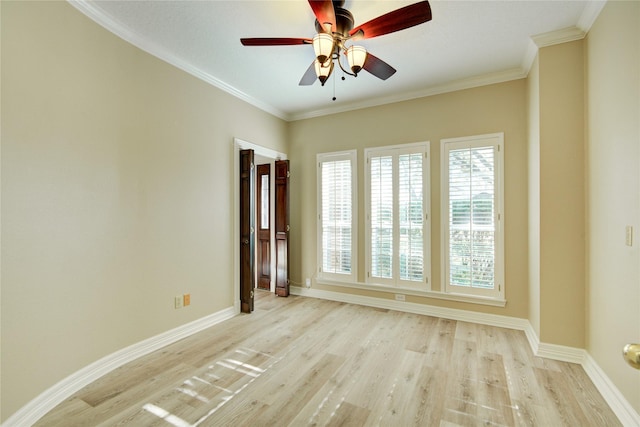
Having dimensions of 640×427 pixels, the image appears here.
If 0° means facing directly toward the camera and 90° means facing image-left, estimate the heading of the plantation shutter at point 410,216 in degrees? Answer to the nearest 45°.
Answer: approximately 0°

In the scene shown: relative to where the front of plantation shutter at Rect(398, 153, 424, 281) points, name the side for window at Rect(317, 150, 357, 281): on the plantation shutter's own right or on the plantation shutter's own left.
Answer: on the plantation shutter's own right

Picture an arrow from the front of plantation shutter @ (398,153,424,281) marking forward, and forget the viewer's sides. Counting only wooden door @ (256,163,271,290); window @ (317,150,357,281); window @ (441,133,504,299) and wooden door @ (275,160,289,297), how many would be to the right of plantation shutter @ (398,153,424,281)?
3

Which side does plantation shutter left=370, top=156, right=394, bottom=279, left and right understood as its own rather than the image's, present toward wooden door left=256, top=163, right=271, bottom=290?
right

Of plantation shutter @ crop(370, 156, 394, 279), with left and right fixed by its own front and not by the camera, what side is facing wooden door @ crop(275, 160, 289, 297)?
right

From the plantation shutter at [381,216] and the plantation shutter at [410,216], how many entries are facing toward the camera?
2
